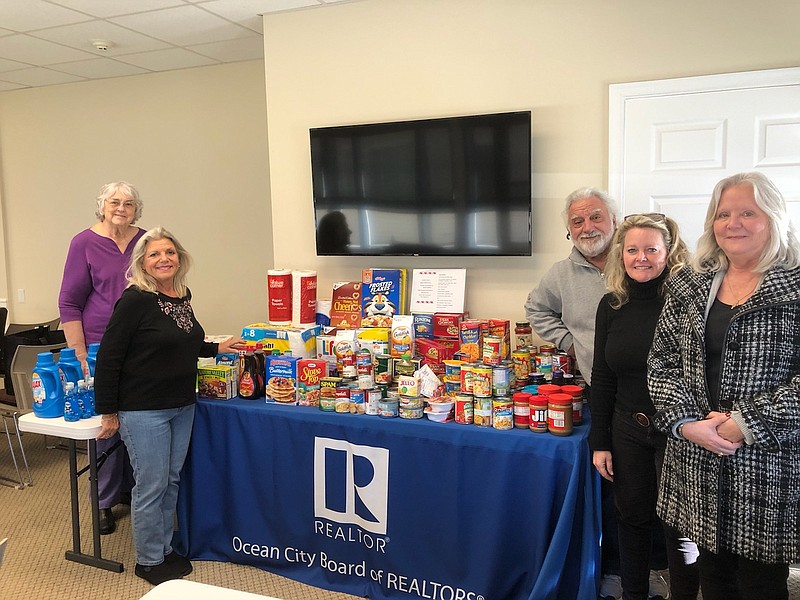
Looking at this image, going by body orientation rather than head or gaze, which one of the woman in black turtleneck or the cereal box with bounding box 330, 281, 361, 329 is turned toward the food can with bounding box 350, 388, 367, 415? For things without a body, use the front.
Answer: the cereal box

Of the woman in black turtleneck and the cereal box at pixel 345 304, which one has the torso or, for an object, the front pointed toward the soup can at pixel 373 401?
the cereal box

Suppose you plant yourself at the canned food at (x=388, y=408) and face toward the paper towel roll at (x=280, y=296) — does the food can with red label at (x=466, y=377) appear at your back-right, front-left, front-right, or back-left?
back-right

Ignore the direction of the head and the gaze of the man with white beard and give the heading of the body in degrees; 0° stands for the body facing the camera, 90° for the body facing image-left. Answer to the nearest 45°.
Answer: approximately 0°

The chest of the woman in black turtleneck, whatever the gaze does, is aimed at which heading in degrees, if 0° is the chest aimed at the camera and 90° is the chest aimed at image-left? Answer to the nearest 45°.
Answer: approximately 0°

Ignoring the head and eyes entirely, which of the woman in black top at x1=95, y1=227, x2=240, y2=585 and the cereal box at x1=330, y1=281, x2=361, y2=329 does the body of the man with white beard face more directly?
the woman in black top
